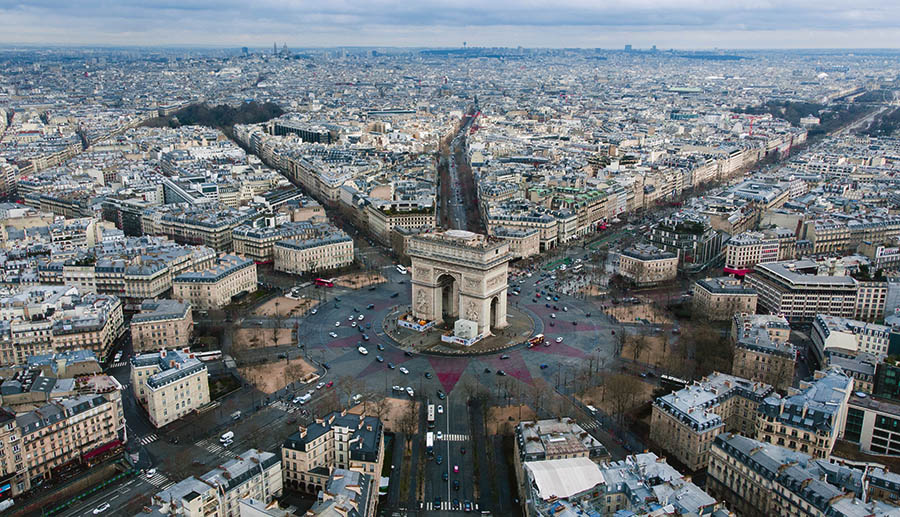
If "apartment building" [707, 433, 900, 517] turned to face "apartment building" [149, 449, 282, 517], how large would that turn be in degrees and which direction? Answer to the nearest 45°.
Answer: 0° — it already faces it

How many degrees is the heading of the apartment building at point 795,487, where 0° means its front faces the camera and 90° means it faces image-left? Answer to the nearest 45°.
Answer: approximately 45°
